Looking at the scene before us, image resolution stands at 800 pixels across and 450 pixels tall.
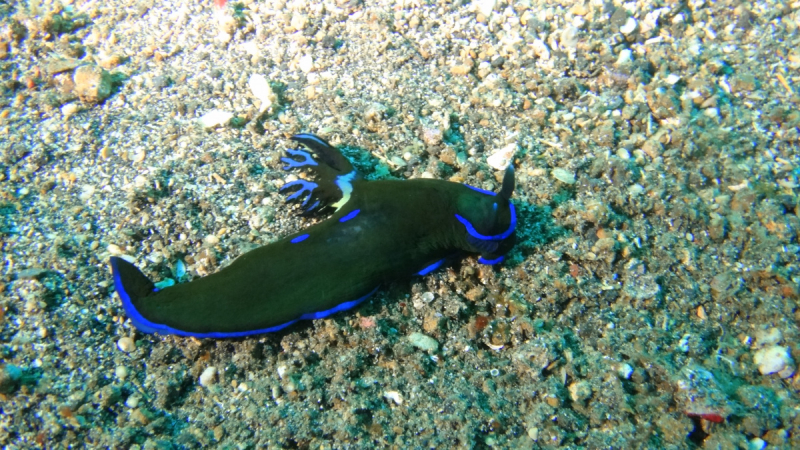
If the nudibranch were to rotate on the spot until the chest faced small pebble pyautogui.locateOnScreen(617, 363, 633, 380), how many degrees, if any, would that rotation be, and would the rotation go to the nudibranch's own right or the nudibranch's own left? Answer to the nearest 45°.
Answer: approximately 45° to the nudibranch's own right

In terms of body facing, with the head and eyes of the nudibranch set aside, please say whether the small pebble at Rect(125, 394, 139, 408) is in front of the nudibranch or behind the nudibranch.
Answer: behind

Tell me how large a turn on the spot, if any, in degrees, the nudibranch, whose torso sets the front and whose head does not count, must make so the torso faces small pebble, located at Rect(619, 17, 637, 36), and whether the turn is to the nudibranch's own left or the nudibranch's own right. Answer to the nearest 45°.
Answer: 0° — it already faces it

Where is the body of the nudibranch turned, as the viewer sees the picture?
to the viewer's right

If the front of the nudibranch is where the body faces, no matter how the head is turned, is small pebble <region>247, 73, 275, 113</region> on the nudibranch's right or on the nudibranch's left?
on the nudibranch's left

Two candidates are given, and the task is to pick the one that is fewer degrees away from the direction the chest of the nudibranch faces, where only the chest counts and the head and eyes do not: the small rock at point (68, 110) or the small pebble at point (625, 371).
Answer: the small pebble

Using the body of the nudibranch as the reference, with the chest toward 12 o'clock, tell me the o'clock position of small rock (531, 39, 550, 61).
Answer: The small rock is roughly at 11 o'clock from the nudibranch.

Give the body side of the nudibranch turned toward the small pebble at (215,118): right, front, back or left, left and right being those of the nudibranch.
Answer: left

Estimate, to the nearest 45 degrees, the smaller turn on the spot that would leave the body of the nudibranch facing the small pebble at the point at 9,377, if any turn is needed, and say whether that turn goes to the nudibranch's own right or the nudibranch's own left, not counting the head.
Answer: approximately 180°

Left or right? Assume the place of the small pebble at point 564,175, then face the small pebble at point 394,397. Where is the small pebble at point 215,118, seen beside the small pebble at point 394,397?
right

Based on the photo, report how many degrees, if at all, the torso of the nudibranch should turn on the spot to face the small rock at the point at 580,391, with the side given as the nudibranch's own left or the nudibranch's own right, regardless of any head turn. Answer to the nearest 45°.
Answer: approximately 45° to the nudibranch's own right
